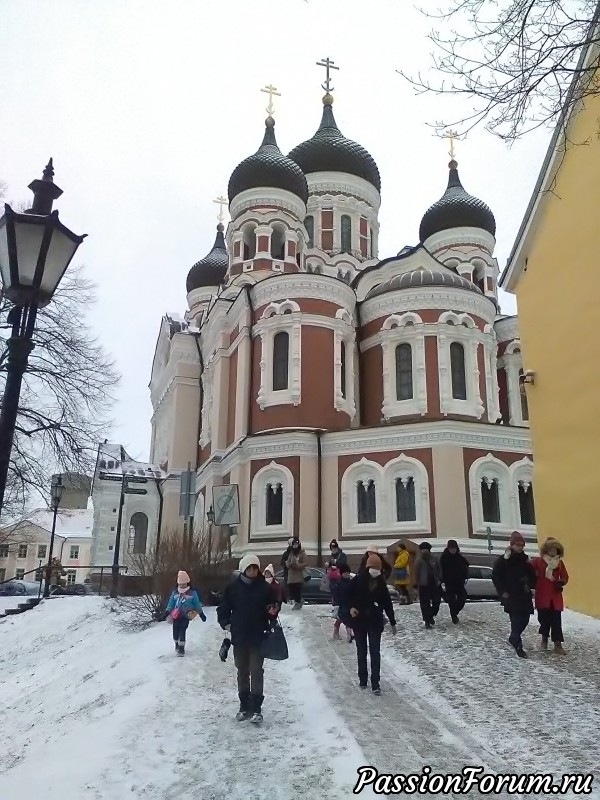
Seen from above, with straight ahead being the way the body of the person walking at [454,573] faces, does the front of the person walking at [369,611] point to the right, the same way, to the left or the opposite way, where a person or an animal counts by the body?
the same way

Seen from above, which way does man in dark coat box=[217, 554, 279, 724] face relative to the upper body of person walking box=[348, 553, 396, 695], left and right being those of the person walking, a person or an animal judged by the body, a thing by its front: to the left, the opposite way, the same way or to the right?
the same way

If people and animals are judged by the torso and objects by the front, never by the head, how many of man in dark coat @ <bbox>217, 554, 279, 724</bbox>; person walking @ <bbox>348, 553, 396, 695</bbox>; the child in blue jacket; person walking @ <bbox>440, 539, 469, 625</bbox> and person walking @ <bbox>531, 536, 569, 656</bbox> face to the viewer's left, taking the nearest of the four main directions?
0

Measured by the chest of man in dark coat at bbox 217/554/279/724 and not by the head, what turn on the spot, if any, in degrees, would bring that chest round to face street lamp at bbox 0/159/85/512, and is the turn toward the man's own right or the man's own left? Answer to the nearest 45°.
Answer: approximately 45° to the man's own right

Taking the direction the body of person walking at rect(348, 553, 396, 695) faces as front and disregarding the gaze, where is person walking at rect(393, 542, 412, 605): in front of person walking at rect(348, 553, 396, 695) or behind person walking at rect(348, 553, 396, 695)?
behind

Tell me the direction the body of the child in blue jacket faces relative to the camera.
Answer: toward the camera

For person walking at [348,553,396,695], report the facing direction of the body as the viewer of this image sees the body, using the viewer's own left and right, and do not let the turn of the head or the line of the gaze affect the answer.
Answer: facing the viewer

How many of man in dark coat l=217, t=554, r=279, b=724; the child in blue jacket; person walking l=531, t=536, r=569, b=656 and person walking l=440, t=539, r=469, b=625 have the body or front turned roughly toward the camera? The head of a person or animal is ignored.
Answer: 4

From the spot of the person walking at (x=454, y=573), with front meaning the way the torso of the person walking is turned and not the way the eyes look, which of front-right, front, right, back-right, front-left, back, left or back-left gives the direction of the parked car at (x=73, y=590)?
back-right

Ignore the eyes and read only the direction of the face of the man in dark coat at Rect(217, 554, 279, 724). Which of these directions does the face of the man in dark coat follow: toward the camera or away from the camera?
toward the camera

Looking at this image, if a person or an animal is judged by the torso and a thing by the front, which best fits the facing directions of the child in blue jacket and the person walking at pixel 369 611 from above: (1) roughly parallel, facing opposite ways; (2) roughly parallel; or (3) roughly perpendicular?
roughly parallel

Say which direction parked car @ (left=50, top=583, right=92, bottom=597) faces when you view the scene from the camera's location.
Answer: facing to the left of the viewer

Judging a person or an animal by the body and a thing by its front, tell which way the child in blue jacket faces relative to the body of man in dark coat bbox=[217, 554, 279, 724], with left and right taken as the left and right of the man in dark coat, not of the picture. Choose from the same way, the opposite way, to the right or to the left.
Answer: the same way
